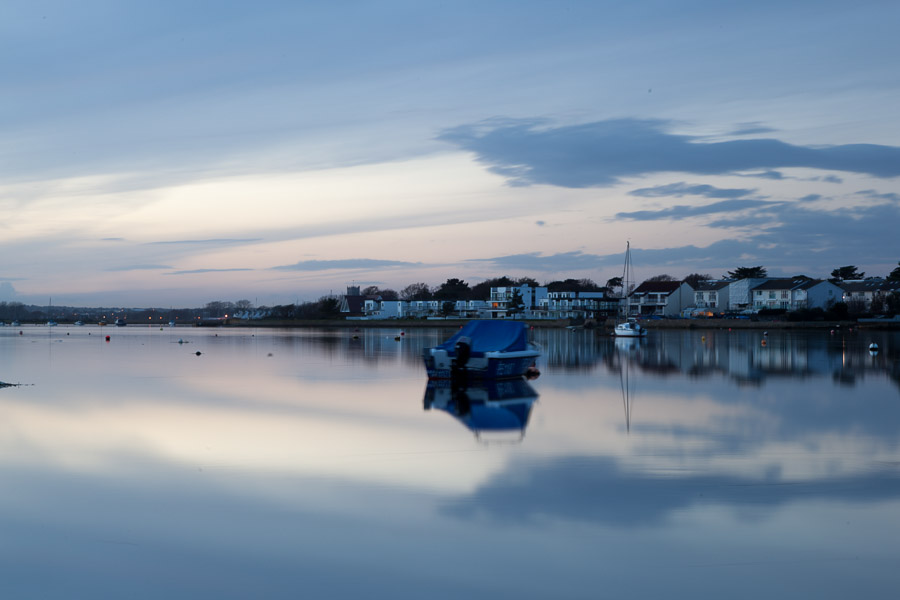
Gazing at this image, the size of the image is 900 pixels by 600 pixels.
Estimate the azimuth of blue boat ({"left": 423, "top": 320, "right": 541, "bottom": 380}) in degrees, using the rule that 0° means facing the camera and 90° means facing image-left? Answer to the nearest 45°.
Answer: approximately 225°
